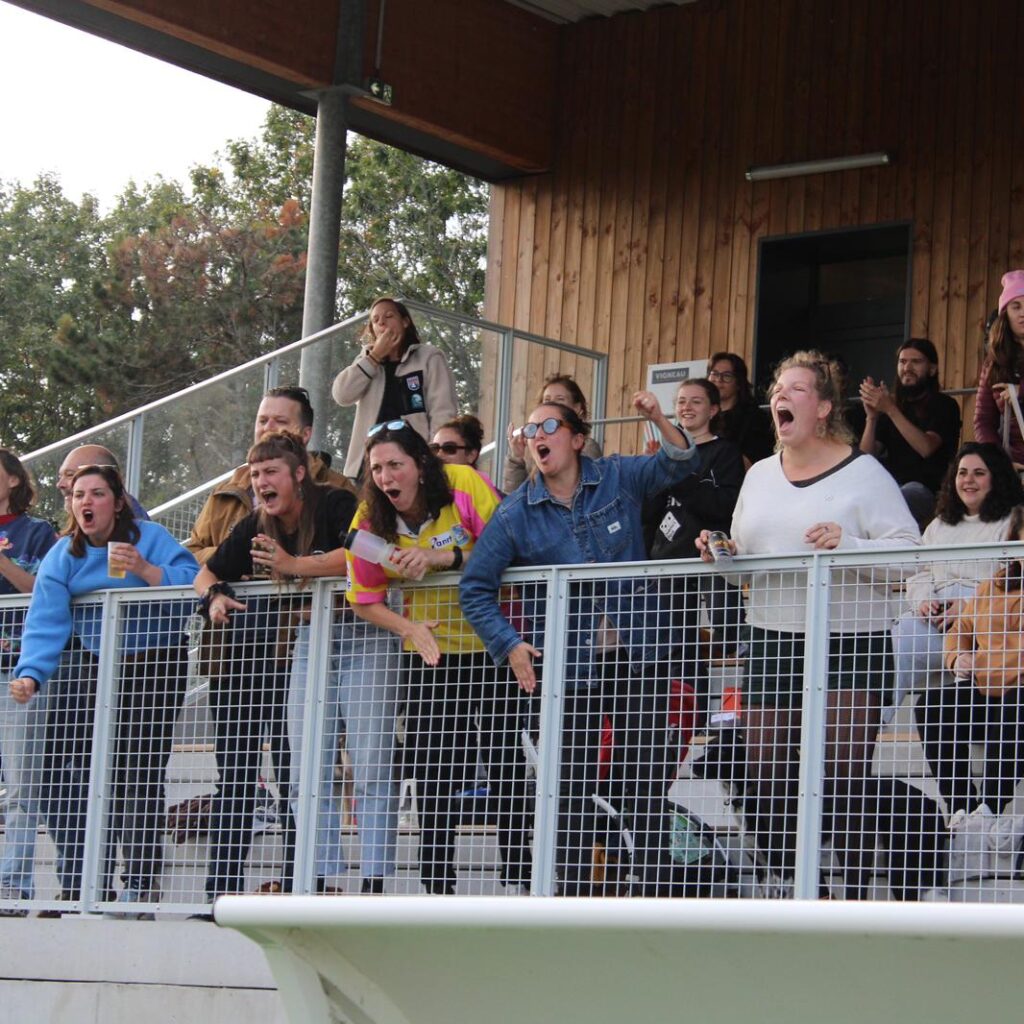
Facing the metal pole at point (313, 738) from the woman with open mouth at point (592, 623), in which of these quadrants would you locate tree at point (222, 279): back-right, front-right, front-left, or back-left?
front-right

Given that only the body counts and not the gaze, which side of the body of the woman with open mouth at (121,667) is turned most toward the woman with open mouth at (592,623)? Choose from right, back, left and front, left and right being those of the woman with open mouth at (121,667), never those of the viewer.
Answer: left

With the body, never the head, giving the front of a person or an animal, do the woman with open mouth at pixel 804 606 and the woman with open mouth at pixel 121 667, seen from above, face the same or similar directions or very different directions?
same or similar directions

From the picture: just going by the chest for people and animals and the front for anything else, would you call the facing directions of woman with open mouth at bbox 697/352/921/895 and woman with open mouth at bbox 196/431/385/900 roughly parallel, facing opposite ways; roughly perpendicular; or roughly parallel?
roughly parallel

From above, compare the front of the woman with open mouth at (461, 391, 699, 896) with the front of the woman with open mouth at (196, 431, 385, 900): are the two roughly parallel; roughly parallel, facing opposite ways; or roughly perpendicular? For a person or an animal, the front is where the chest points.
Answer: roughly parallel

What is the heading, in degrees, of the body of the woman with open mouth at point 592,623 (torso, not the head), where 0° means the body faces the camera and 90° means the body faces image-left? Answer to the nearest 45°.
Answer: approximately 45°

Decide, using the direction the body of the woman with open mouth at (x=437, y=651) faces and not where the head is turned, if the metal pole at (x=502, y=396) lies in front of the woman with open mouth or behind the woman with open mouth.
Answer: behind

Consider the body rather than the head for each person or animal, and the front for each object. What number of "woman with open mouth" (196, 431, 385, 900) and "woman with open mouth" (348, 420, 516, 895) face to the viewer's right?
0

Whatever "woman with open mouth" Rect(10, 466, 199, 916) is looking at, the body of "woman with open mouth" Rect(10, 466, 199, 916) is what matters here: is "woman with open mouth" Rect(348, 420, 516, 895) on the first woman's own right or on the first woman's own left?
on the first woman's own left

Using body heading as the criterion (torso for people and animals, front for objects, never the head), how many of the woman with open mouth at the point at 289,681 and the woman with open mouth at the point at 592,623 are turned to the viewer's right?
0

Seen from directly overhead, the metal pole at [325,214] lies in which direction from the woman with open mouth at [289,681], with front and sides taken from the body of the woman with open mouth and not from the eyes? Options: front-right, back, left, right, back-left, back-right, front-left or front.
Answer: back-right

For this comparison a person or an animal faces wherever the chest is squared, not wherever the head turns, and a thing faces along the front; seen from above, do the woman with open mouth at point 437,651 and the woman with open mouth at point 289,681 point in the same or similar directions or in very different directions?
same or similar directions

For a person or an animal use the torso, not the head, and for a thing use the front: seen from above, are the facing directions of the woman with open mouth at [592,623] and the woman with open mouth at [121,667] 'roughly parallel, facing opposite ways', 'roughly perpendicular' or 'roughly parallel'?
roughly parallel

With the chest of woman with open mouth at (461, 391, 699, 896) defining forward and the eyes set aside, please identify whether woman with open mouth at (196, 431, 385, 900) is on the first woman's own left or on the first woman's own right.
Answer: on the first woman's own right

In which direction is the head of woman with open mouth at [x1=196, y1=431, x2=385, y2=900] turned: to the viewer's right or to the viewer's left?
to the viewer's left
